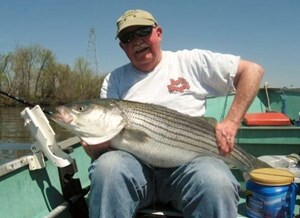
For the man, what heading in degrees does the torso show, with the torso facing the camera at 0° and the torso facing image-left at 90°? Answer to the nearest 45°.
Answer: approximately 0°

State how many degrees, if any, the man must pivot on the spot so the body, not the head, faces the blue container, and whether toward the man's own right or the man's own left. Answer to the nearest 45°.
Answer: approximately 90° to the man's own left
